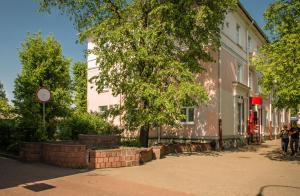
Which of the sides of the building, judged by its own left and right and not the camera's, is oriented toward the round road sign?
right

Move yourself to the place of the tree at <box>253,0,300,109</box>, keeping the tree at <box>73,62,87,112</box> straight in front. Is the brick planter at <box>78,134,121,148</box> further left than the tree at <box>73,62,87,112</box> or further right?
left

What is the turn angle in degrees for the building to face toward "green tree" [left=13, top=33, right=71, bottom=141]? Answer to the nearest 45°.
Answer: approximately 90° to its right

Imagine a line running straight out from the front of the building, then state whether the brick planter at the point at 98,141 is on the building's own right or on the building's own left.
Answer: on the building's own right

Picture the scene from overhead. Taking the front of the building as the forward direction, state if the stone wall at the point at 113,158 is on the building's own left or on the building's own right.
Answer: on the building's own right

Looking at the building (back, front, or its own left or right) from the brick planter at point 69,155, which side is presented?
right
